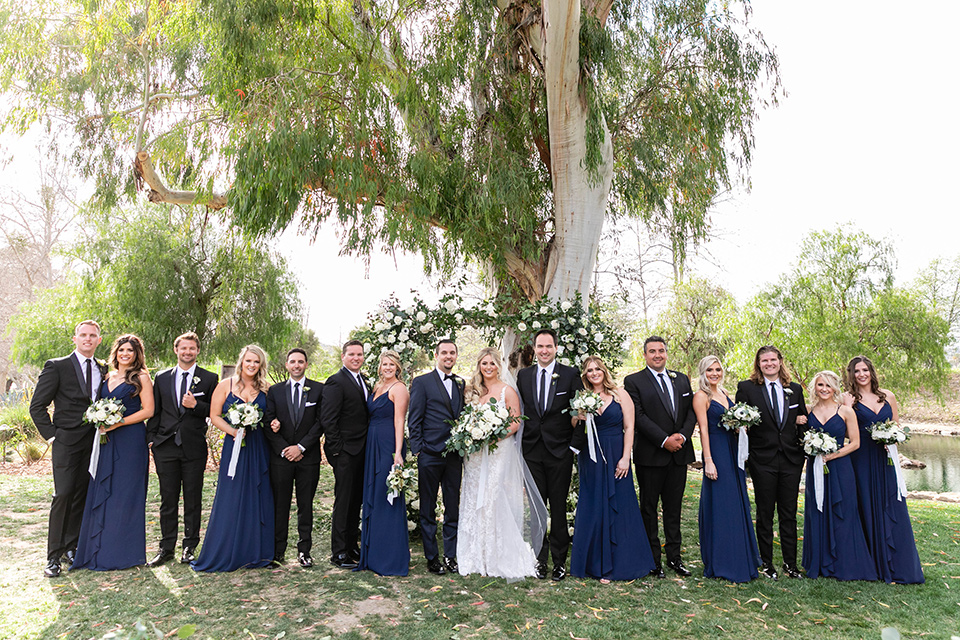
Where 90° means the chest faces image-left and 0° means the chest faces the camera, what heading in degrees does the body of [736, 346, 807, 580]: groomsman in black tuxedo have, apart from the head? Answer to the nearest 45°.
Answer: approximately 0°

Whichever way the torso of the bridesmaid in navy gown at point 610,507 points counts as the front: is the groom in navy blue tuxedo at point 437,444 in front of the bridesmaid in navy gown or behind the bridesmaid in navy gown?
in front

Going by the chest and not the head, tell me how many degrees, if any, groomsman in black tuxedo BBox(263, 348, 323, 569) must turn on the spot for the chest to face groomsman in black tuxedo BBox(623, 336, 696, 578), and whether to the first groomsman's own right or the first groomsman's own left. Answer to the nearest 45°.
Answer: approximately 90° to the first groomsman's own left

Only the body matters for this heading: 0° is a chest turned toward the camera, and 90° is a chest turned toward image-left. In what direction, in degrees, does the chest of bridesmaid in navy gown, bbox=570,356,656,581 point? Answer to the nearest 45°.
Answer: approximately 45°

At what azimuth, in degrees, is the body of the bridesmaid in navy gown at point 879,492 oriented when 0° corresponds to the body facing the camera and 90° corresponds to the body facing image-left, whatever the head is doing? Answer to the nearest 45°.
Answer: approximately 0°

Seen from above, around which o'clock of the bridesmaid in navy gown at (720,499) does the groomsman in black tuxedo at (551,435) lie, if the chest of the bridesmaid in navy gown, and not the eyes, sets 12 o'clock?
The groomsman in black tuxedo is roughly at 4 o'clock from the bridesmaid in navy gown.

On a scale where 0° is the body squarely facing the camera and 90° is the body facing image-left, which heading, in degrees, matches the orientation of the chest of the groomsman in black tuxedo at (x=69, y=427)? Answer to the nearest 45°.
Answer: approximately 315°

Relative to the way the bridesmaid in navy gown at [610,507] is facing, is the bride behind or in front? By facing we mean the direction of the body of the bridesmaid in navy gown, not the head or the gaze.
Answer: in front

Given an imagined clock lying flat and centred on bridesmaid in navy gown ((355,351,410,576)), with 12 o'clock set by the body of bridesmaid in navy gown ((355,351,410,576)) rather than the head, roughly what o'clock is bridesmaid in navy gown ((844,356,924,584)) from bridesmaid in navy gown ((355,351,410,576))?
bridesmaid in navy gown ((844,356,924,584)) is roughly at 8 o'clock from bridesmaid in navy gown ((355,351,410,576)).
